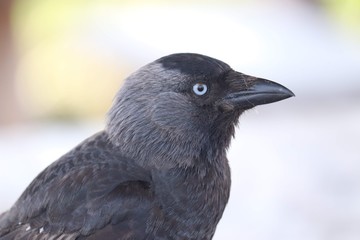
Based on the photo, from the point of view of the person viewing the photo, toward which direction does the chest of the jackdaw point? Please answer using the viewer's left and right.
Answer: facing to the right of the viewer
